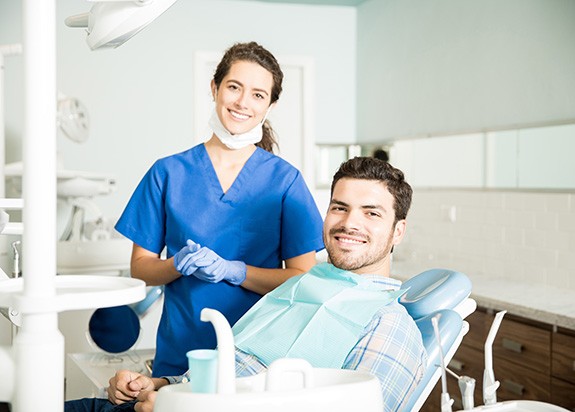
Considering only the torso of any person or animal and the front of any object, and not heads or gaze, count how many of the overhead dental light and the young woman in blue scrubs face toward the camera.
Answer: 1

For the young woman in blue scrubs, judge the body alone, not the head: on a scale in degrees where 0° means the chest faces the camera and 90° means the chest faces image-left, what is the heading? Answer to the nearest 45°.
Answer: approximately 0°

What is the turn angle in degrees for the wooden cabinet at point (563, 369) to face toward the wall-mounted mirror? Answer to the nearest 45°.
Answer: approximately 135° to its right

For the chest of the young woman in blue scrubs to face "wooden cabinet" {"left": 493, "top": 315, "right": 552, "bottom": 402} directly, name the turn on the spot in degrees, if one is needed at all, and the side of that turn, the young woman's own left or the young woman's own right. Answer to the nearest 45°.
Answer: approximately 135° to the young woman's own left

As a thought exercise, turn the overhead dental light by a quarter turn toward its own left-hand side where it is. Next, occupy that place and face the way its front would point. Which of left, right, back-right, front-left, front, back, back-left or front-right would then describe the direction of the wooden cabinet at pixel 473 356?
front-right

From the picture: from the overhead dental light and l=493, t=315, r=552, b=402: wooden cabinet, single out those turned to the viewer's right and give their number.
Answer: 1

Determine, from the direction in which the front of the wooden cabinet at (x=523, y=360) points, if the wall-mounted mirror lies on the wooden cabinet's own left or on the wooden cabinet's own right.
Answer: on the wooden cabinet's own right

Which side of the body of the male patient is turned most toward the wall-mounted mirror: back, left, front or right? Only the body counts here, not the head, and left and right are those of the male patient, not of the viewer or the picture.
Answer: back

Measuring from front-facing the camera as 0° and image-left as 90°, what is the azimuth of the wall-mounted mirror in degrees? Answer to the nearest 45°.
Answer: approximately 45°

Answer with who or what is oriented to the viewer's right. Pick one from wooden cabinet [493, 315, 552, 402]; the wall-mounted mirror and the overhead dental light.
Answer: the overhead dental light
